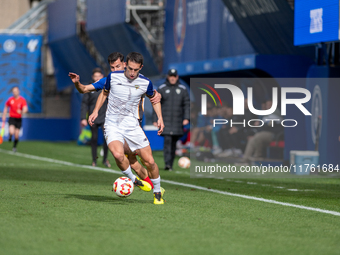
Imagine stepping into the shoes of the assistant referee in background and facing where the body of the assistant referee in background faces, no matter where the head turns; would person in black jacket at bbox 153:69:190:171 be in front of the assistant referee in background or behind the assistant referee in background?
in front

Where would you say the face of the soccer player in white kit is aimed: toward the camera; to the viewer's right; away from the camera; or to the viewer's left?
toward the camera

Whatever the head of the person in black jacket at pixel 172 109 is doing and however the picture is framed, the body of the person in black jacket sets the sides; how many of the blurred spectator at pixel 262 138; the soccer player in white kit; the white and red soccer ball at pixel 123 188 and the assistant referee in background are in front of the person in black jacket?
2

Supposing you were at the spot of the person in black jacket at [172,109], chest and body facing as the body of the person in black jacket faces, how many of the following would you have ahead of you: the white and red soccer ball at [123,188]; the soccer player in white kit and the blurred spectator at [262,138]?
2

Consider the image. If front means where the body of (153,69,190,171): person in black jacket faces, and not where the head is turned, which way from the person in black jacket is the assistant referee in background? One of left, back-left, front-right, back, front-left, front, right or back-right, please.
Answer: back-right

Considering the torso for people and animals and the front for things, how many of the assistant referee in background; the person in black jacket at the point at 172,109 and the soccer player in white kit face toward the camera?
3

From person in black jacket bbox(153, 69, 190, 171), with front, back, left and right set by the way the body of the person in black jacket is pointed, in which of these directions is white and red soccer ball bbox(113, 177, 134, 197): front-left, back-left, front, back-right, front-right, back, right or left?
front

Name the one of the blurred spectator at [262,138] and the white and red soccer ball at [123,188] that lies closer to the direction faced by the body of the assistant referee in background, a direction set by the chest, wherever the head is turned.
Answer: the white and red soccer ball

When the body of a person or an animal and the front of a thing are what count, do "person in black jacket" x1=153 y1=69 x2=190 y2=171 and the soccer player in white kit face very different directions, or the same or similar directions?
same or similar directions

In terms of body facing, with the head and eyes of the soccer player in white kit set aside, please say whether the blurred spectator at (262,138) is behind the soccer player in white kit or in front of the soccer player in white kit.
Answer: behind

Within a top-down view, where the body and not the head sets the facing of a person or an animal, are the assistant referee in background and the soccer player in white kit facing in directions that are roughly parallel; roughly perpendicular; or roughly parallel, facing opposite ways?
roughly parallel

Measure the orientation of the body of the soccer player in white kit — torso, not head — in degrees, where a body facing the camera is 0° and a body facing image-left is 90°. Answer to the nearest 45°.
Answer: approximately 0°

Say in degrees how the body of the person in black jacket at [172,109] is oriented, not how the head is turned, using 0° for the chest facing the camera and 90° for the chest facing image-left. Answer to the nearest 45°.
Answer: approximately 0°
